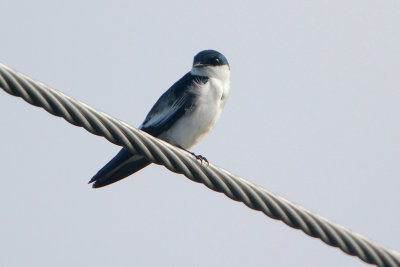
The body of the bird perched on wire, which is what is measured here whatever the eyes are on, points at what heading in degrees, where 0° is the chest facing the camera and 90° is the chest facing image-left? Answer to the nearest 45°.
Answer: approximately 315°
